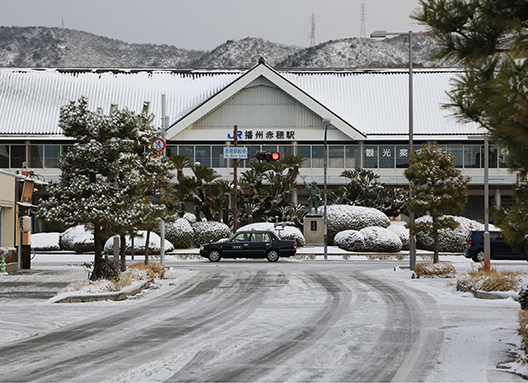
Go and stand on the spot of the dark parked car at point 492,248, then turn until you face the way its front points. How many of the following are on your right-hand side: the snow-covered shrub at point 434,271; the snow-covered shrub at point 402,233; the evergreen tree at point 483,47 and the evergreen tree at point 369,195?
2

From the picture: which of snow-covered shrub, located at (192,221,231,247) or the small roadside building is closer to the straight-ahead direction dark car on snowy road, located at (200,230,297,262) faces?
the small roadside building

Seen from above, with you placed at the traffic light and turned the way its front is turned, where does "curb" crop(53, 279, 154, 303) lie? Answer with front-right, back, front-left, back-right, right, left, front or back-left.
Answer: front

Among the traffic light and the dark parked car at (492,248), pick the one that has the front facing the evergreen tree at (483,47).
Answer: the traffic light

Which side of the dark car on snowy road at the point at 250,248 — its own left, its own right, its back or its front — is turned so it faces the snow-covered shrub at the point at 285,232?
right

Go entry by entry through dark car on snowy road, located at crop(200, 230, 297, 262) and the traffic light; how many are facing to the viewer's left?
1

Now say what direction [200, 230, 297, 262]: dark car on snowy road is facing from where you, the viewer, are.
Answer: facing to the left of the viewer

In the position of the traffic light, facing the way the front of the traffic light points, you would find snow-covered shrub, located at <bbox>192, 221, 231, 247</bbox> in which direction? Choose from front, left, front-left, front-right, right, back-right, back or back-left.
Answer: back-right

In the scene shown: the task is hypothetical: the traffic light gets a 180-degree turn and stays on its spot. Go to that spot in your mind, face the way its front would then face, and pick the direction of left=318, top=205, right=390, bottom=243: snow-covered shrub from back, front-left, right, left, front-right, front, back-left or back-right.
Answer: front-right

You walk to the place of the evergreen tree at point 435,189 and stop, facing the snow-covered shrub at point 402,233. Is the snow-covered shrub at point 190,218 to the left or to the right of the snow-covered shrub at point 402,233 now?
left

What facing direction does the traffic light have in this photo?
toward the camera
